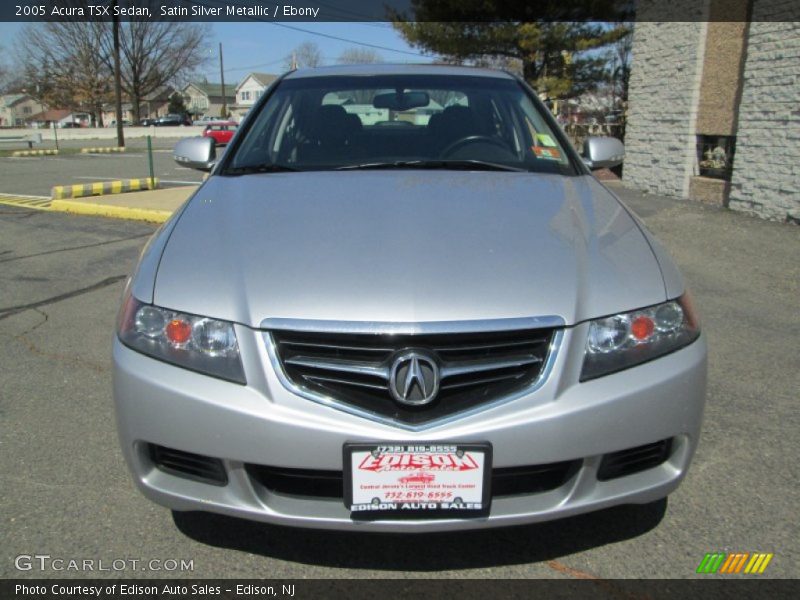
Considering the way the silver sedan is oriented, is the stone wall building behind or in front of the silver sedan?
behind

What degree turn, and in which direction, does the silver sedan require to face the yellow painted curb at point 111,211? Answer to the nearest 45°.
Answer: approximately 135° to its right

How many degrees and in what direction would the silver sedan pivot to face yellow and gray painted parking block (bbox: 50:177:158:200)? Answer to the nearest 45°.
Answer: approximately 135° to its right

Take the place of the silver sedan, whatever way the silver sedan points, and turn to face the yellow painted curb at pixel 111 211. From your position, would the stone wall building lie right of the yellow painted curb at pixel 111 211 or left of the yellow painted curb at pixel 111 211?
right

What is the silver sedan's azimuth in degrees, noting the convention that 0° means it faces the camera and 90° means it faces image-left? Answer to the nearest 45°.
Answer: approximately 0°
